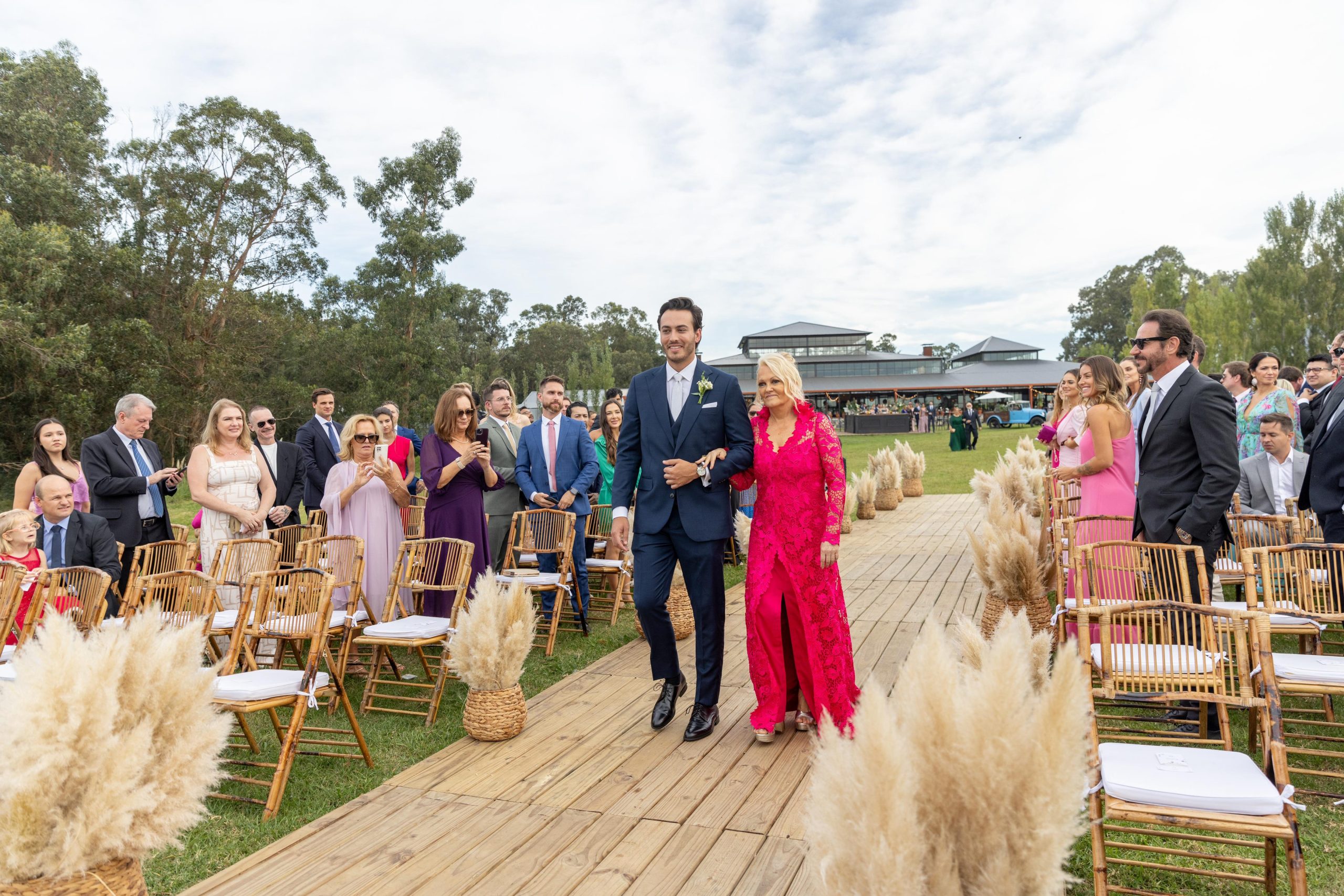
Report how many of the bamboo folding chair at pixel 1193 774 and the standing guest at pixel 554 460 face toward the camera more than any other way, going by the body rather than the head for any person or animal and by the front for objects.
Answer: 2

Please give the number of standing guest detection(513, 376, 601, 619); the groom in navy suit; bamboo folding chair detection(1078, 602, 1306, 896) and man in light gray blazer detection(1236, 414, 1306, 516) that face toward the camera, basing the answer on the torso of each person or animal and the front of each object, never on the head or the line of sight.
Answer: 4

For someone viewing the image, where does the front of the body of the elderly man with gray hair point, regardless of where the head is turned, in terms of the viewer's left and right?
facing the viewer and to the right of the viewer

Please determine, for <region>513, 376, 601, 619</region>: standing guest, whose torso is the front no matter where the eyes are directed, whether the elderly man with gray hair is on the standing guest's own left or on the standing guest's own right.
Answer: on the standing guest's own right

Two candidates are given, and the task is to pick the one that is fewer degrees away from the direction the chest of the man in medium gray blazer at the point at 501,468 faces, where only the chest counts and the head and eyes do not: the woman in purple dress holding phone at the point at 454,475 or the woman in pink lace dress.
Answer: the woman in pink lace dress

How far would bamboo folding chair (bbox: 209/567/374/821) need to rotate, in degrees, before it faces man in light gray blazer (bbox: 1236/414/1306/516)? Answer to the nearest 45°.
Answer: approximately 135° to its left

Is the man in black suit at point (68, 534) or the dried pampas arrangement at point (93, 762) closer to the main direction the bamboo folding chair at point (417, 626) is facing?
the dried pampas arrangement

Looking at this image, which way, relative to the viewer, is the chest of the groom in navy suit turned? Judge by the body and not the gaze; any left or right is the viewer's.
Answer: facing the viewer

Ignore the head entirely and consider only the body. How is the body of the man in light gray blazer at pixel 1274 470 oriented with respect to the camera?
toward the camera

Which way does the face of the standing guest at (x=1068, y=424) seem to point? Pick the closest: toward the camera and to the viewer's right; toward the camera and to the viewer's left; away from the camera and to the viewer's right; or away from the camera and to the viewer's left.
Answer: toward the camera and to the viewer's left

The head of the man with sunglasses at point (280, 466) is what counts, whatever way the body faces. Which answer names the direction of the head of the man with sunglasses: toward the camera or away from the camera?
toward the camera

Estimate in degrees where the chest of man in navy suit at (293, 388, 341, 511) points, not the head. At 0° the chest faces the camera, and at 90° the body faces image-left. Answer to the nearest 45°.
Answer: approximately 315°

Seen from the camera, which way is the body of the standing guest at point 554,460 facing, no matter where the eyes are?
toward the camera

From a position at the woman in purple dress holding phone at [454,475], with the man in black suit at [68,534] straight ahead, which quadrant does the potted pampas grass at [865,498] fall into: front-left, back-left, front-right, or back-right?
back-right

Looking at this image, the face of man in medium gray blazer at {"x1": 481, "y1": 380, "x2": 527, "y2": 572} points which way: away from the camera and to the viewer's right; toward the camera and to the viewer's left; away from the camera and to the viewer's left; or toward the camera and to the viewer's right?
toward the camera and to the viewer's right

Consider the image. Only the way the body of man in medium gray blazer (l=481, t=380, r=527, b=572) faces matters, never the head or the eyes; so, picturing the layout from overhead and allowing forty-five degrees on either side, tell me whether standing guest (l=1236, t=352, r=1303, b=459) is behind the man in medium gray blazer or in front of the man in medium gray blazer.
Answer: in front

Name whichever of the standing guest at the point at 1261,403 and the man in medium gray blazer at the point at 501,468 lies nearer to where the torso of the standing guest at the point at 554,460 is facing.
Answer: the standing guest

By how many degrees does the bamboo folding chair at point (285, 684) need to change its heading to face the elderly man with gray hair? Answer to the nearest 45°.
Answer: approximately 135° to its right

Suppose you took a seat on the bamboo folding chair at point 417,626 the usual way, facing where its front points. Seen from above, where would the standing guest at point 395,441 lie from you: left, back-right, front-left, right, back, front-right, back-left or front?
back-right

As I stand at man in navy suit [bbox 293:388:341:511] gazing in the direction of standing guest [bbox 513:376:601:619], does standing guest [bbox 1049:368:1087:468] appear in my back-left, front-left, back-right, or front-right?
front-left
